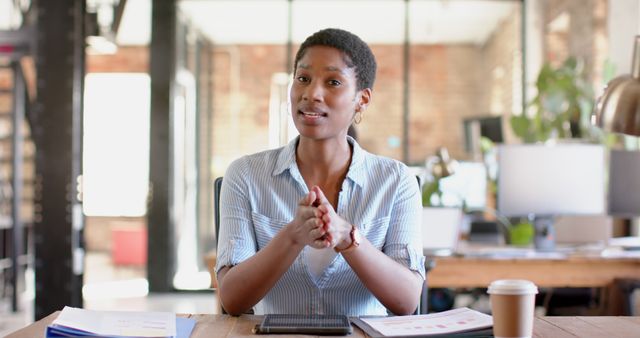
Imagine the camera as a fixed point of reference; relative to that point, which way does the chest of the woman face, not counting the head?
toward the camera

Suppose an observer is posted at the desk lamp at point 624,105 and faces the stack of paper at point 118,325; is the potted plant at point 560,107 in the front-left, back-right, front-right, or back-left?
back-right

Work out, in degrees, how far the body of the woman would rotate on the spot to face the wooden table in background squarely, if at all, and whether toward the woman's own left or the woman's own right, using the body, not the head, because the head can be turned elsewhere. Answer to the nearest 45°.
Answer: approximately 135° to the woman's own left

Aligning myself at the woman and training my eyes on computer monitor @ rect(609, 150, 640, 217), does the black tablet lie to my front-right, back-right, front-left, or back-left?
back-right

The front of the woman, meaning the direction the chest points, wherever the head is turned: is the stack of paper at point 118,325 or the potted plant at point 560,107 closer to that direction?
the stack of paper

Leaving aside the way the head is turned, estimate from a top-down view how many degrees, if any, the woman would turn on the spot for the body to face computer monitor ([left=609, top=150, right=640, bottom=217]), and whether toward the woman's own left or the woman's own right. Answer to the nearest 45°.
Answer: approximately 135° to the woman's own left

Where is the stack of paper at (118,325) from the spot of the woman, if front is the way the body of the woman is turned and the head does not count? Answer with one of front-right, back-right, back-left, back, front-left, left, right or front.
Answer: front-right

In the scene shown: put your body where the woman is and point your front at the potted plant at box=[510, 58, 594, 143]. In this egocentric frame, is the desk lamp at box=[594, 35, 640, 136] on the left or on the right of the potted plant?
right

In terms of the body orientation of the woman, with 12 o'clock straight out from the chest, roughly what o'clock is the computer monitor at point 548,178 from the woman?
The computer monitor is roughly at 7 o'clock from the woman.
